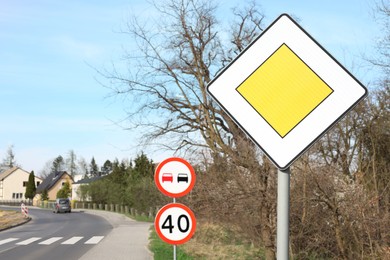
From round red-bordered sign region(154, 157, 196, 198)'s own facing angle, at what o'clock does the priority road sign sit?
The priority road sign is roughly at 12 o'clock from the round red-bordered sign.

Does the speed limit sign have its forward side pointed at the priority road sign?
yes

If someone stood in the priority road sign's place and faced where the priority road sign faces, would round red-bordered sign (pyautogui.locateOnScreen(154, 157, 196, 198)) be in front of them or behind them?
behind

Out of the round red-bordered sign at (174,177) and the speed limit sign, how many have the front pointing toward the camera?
2

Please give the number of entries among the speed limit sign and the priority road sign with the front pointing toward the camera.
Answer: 2

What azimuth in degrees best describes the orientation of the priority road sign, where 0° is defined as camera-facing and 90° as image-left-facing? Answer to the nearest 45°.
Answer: approximately 0°
